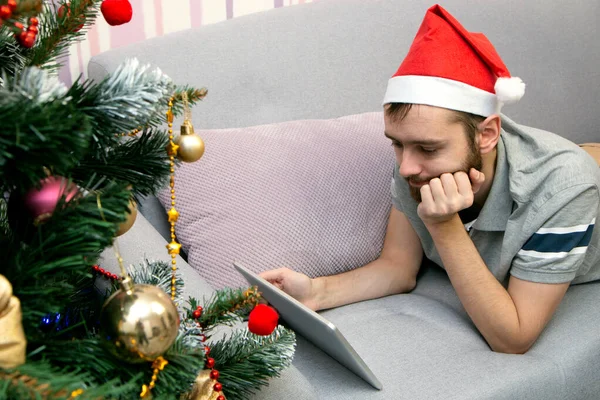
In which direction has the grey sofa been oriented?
toward the camera

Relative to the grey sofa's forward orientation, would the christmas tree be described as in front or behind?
in front
